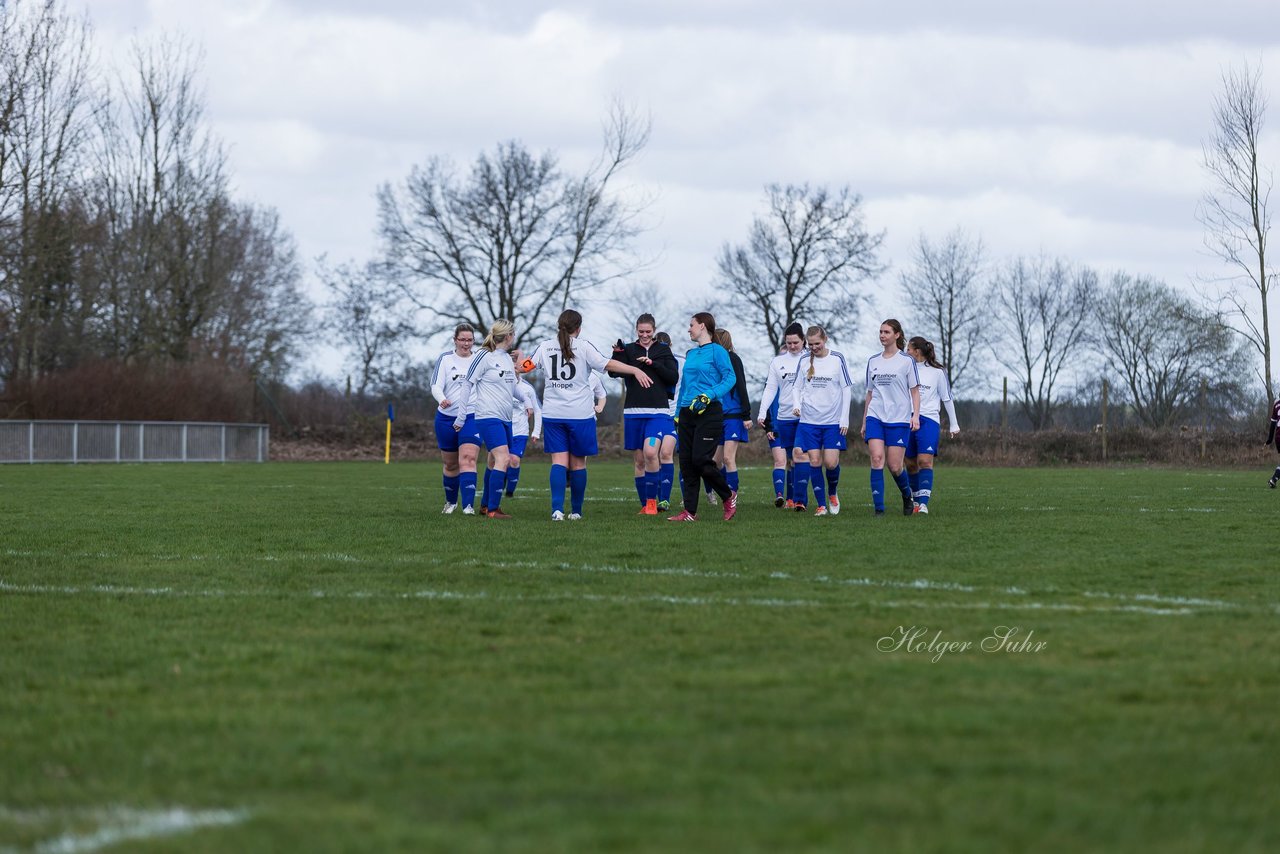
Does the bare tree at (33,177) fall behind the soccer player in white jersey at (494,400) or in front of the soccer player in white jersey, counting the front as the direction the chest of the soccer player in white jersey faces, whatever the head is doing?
behind

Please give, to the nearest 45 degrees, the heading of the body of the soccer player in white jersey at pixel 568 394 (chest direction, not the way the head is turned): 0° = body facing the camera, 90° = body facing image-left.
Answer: approximately 180°

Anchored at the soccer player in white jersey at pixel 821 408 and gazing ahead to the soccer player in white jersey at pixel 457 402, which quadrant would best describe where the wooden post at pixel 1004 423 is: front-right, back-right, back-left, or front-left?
back-right

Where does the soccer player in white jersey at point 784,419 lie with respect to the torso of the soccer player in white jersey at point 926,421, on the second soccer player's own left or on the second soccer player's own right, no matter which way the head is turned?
on the second soccer player's own right
